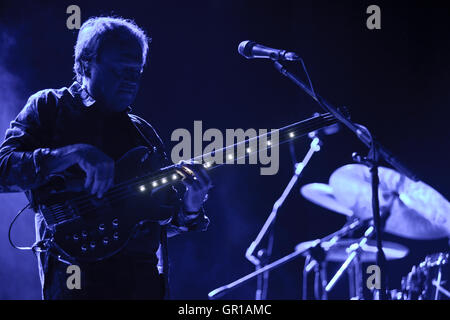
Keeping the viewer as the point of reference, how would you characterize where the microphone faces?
facing to the left of the viewer

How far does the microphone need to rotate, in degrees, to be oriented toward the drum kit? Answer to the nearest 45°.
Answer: approximately 135° to its right

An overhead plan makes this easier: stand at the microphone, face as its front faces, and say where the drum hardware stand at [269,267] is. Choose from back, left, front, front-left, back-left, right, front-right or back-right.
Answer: right
